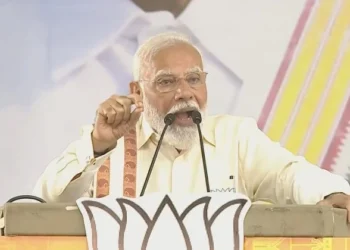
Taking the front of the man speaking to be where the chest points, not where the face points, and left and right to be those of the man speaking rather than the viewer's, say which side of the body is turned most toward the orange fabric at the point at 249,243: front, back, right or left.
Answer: front

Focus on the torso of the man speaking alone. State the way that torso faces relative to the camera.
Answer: toward the camera
